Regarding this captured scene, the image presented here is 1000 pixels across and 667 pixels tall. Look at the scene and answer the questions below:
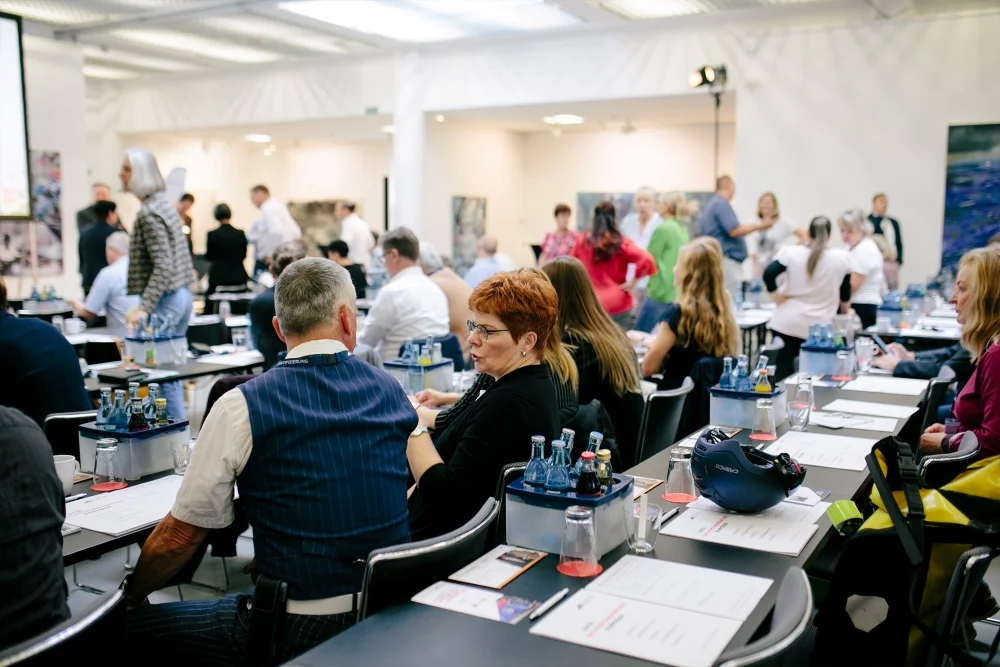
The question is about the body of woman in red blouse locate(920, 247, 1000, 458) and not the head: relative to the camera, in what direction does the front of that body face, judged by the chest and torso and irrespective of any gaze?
to the viewer's left

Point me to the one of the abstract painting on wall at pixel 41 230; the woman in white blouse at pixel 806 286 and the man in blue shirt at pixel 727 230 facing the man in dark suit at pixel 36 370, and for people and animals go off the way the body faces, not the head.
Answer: the abstract painting on wall

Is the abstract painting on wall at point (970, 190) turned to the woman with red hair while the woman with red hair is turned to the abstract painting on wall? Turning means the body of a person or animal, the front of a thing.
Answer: no

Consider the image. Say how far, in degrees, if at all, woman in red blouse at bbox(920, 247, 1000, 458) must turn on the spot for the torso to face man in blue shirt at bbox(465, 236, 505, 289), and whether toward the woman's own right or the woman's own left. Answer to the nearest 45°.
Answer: approximately 45° to the woman's own right

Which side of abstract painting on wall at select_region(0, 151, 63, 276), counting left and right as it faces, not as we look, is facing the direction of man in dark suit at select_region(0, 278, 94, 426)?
front

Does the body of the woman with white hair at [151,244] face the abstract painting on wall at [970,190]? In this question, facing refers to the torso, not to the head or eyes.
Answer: no

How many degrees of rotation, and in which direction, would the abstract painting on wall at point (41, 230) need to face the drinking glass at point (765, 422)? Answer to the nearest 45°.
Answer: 0° — it already faces it

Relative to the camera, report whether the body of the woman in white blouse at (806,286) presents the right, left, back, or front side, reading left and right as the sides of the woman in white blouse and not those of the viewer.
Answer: back

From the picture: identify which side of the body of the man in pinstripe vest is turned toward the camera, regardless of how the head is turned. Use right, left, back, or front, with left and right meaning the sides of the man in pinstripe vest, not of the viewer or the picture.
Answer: back

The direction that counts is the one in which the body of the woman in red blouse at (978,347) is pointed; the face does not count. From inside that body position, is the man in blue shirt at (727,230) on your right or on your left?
on your right

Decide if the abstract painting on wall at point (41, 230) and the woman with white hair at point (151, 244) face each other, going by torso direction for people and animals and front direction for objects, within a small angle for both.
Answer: no

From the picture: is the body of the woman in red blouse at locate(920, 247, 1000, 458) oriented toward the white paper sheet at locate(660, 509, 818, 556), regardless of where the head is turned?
no

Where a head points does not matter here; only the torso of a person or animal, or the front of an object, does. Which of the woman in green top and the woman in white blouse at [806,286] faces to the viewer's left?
the woman in green top

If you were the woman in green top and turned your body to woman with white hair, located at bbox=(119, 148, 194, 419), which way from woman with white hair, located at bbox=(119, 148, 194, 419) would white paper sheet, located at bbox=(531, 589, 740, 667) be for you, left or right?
left

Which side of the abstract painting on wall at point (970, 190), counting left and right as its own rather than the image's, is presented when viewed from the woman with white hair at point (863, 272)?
front

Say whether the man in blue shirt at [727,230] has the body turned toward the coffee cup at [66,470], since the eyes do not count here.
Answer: no
